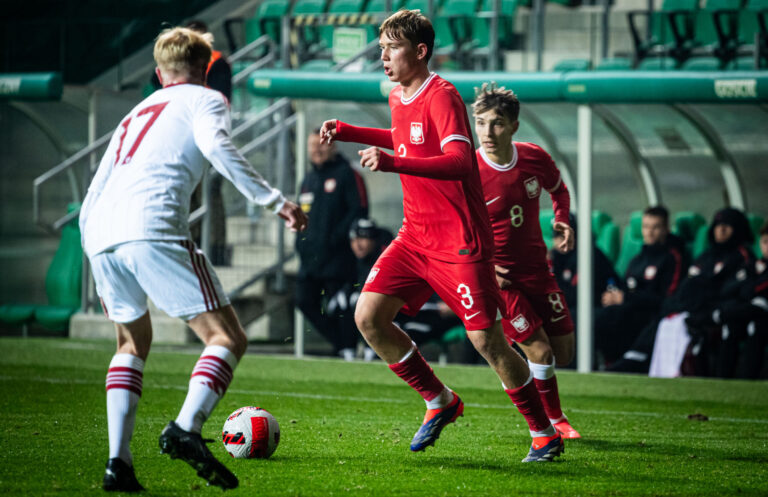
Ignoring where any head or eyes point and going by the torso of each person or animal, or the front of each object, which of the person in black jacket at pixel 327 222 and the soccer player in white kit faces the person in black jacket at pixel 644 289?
the soccer player in white kit

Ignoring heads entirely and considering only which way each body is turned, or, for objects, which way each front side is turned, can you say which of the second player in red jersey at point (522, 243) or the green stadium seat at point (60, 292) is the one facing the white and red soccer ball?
the second player in red jersey

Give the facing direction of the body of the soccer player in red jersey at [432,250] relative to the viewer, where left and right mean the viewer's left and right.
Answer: facing the viewer and to the left of the viewer

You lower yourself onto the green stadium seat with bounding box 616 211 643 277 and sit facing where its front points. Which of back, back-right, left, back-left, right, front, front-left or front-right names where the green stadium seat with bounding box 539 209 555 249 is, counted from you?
front-right

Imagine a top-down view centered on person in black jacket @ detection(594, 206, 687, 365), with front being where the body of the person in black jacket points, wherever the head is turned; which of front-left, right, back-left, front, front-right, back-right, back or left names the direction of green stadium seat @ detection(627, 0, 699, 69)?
back-right

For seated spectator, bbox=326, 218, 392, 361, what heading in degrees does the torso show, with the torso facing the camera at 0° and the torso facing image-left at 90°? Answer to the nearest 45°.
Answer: approximately 45°

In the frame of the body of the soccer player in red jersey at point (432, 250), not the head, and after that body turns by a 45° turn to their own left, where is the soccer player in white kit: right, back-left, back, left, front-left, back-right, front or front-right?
front-right

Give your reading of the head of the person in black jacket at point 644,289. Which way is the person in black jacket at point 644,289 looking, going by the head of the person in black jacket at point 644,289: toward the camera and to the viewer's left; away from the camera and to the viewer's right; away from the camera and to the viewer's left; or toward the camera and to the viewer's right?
toward the camera and to the viewer's left

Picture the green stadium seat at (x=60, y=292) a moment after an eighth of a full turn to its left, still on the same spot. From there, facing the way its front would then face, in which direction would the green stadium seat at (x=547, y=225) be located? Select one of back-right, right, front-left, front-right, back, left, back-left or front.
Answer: left

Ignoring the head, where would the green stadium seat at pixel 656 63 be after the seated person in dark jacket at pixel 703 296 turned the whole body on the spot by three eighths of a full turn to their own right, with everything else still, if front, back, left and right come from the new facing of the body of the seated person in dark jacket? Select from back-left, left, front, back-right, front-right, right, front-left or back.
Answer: front

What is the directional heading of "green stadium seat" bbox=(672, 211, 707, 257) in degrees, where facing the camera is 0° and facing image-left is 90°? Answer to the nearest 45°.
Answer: approximately 45°

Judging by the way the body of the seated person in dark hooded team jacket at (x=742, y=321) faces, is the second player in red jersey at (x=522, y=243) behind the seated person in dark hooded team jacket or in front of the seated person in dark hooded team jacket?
in front

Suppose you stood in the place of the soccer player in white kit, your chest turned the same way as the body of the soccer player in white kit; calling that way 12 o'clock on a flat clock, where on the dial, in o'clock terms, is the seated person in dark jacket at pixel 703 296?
The seated person in dark jacket is roughly at 12 o'clock from the soccer player in white kit.
